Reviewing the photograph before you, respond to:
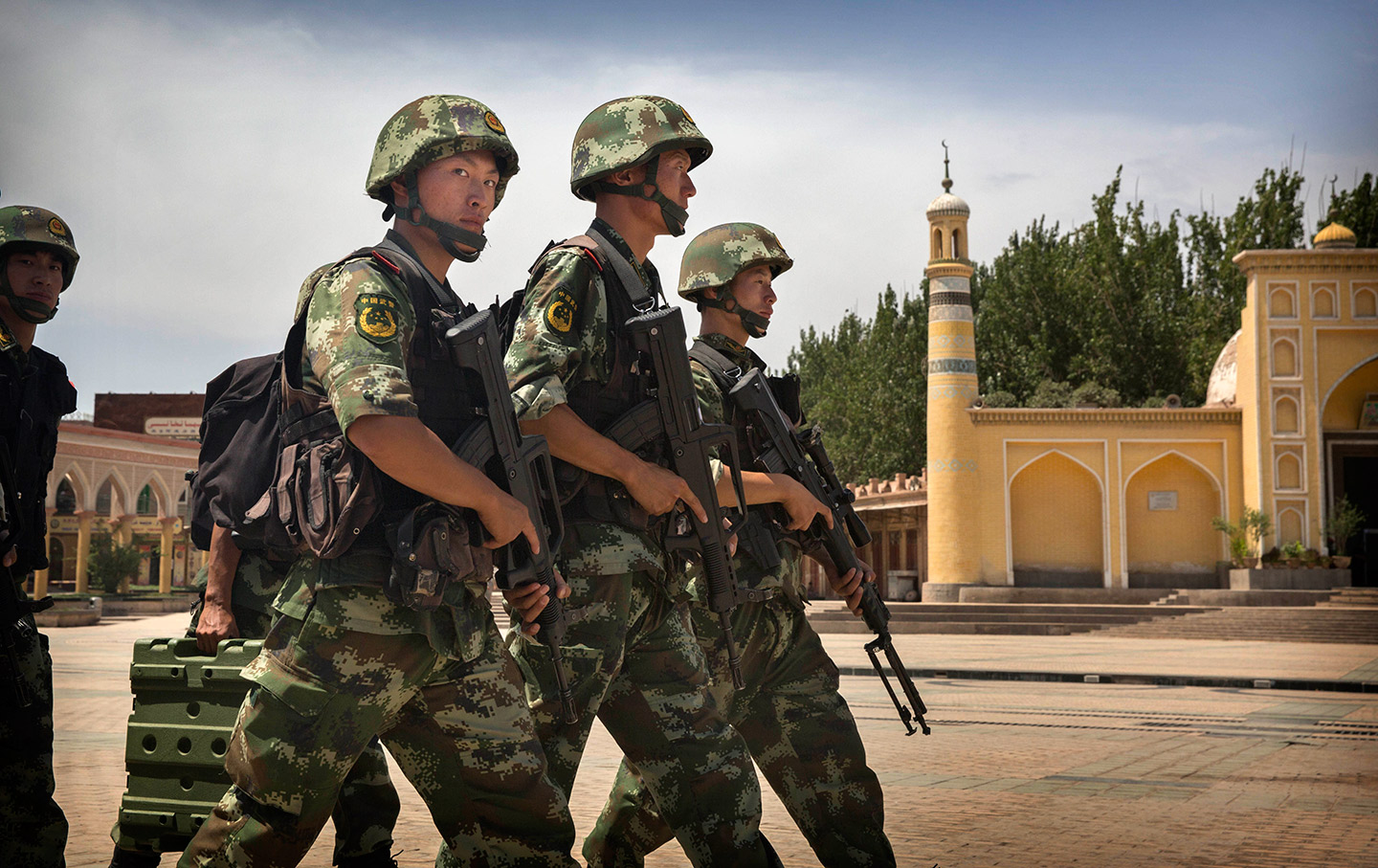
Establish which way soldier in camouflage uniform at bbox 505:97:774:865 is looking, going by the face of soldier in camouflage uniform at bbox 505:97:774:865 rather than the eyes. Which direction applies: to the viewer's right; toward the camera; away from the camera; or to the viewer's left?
to the viewer's right

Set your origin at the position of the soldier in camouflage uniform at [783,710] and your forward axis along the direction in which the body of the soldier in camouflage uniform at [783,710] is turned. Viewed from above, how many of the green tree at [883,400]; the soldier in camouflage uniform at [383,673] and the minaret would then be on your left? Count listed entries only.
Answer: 2

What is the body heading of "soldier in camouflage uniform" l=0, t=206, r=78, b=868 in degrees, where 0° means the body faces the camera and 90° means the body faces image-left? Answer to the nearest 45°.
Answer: approximately 315°

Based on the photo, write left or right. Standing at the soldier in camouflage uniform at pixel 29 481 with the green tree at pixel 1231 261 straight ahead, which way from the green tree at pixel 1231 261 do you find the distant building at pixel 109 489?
left

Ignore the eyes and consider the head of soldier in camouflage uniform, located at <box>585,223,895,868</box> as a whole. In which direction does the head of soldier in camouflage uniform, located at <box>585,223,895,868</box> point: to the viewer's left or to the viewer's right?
to the viewer's right

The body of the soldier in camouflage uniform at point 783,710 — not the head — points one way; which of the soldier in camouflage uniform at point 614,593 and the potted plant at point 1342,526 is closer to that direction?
the potted plant

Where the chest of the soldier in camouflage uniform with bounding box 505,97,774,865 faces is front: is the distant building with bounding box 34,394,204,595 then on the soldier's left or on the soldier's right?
on the soldier's left

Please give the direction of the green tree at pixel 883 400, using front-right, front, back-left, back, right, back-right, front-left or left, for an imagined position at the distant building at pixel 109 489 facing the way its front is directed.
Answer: left

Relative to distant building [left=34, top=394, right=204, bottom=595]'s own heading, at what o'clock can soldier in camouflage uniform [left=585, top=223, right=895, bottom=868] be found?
The soldier in camouflage uniform is roughly at 12 o'clock from the distant building.

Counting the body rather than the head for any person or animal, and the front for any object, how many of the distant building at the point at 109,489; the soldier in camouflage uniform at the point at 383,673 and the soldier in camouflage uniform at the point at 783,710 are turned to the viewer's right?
2

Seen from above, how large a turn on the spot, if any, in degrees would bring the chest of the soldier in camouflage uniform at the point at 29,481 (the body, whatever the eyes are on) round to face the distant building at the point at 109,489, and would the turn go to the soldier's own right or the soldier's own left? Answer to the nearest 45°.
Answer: approximately 135° to the soldier's own left

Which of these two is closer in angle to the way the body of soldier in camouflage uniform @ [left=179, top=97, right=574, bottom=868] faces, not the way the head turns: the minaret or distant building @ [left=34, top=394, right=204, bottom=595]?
the minaret

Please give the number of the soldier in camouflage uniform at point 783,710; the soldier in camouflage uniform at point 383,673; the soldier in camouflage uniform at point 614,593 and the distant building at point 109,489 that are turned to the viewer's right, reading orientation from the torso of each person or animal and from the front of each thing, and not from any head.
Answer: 3

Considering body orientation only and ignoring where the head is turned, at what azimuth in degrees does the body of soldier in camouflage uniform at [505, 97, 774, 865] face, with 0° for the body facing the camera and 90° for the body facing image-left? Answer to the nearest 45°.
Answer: approximately 270°

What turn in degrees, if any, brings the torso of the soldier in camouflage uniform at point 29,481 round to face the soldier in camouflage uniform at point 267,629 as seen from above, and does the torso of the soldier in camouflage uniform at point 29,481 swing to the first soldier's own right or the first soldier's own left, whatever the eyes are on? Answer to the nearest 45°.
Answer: approximately 45° to the first soldier's own left

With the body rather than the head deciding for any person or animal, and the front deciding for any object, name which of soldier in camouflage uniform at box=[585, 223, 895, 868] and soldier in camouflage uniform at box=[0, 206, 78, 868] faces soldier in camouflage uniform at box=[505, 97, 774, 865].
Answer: soldier in camouflage uniform at box=[0, 206, 78, 868]

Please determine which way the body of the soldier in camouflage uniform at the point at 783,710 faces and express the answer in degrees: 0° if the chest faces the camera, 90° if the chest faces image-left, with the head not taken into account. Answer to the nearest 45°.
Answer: approximately 270°

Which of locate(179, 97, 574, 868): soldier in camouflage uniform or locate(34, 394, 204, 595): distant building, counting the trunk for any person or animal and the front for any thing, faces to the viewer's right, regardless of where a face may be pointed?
the soldier in camouflage uniform
